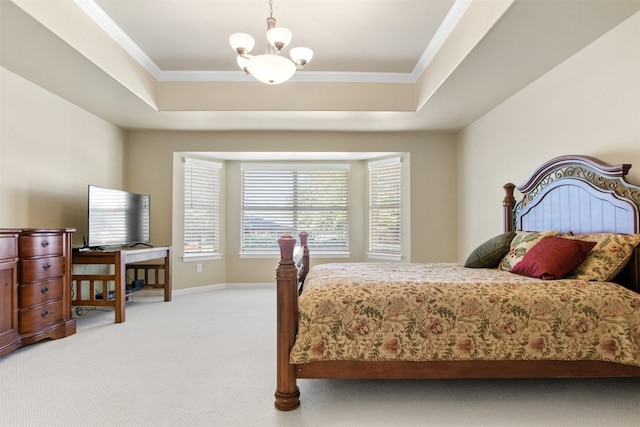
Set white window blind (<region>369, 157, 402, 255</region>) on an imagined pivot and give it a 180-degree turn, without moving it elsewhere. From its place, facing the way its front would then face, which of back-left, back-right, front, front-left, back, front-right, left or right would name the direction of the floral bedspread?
back-right

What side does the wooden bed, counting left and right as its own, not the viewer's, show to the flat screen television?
front

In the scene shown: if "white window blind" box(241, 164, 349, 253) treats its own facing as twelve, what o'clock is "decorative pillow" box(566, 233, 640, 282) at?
The decorative pillow is roughly at 11 o'clock from the white window blind.

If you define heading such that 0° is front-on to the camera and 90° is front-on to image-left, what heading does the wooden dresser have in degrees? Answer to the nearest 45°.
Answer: approximately 315°

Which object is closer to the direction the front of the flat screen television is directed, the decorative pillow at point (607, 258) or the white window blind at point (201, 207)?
the decorative pillow

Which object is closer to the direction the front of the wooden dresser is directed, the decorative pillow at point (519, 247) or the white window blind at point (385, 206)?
the decorative pillow

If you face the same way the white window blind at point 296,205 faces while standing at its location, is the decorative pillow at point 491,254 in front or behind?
in front

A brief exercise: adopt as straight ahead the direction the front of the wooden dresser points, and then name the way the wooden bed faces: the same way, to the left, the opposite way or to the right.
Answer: the opposite way

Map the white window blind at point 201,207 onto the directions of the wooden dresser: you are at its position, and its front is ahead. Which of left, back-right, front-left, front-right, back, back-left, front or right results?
left

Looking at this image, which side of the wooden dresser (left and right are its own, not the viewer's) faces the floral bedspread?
front

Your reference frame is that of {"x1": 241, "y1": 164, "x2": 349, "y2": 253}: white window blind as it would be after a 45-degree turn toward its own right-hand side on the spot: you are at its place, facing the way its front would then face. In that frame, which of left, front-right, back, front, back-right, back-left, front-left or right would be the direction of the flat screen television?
front

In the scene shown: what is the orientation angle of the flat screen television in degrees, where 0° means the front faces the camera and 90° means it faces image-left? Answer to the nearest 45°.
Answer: approximately 315°

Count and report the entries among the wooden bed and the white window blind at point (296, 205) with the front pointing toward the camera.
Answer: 1

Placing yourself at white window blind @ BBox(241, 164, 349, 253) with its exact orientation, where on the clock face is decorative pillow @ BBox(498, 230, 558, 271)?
The decorative pillow is roughly at 11 o'clock from the white window blind.

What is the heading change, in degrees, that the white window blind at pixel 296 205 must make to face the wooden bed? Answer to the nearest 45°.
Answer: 0° — it already faces it
